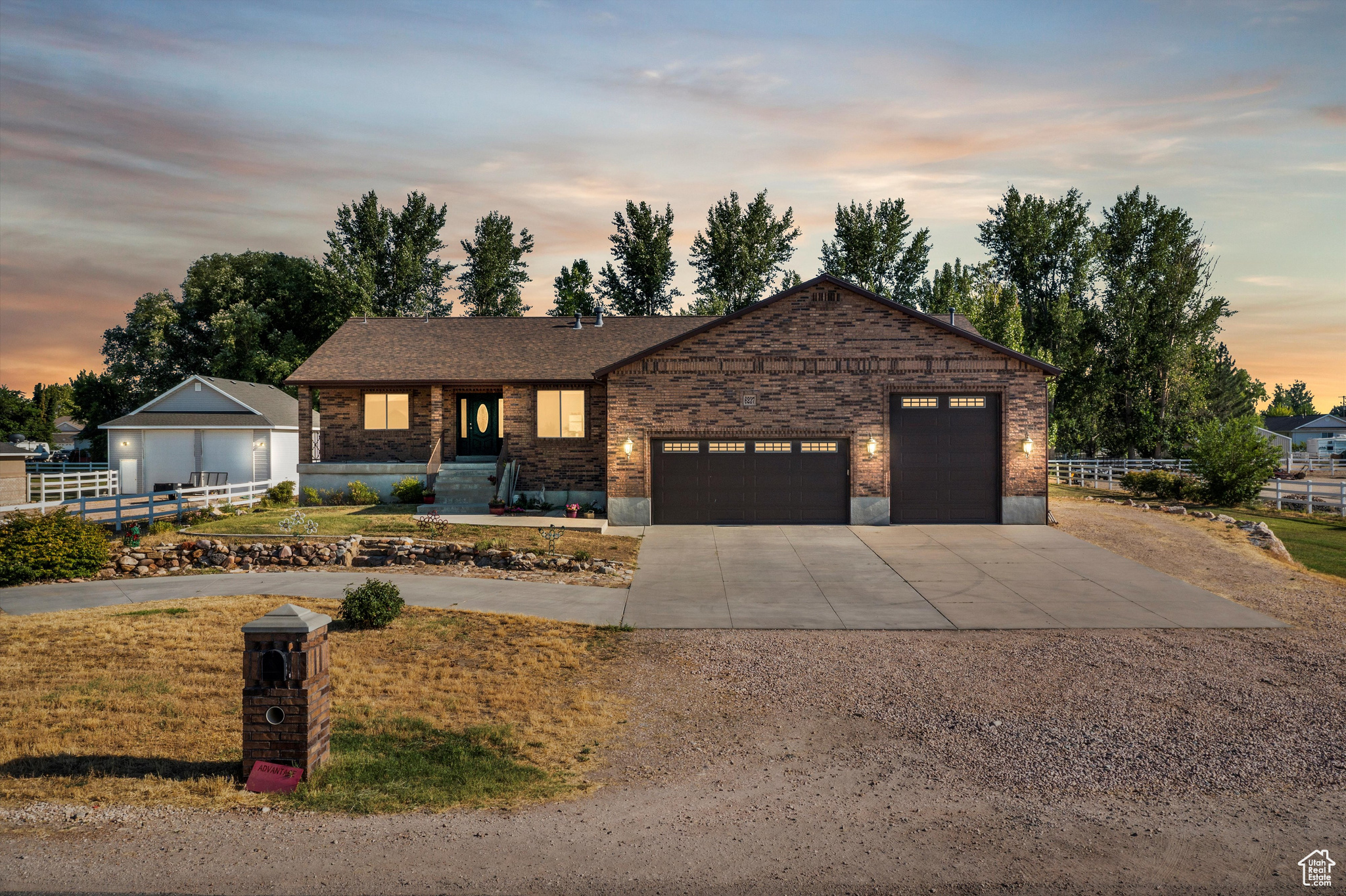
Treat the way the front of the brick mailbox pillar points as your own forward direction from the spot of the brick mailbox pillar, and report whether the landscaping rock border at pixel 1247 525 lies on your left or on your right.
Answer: on your left

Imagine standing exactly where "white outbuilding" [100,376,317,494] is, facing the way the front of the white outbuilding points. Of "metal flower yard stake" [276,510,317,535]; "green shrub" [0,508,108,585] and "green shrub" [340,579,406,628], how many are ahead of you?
3

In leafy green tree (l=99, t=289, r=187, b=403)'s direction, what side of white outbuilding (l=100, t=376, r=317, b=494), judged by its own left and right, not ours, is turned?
back

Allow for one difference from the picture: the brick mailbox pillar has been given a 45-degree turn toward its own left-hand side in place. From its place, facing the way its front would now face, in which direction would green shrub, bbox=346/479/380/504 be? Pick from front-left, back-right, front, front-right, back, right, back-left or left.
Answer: back-left

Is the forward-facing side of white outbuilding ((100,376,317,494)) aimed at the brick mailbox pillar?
yes

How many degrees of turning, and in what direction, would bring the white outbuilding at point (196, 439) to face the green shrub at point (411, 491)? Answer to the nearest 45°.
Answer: approximately 45° to its left

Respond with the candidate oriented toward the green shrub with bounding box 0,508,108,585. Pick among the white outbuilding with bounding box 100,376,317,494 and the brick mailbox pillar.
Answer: the white outbuilding

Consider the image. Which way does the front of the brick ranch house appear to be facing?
toward the camera

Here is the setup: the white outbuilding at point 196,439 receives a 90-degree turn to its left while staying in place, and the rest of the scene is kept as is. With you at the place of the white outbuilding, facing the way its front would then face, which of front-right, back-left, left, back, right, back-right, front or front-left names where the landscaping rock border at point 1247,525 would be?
front-right

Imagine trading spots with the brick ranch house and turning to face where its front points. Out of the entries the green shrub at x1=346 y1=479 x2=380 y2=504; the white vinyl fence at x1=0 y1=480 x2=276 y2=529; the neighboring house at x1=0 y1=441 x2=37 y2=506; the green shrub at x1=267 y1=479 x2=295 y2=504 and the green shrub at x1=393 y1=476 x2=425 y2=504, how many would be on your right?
5

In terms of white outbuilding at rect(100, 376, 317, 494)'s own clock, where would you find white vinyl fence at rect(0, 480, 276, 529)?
The white vinyl fence is roughly at 12 o'clock from the white outbuilding.

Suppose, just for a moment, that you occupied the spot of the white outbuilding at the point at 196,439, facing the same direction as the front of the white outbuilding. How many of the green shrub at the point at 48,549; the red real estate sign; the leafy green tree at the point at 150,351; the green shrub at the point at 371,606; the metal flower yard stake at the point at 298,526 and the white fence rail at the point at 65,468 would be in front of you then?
4

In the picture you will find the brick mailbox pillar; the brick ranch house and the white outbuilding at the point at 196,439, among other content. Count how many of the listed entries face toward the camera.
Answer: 3

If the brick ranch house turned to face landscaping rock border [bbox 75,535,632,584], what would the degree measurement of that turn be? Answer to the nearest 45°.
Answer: approximately 45° to its right
